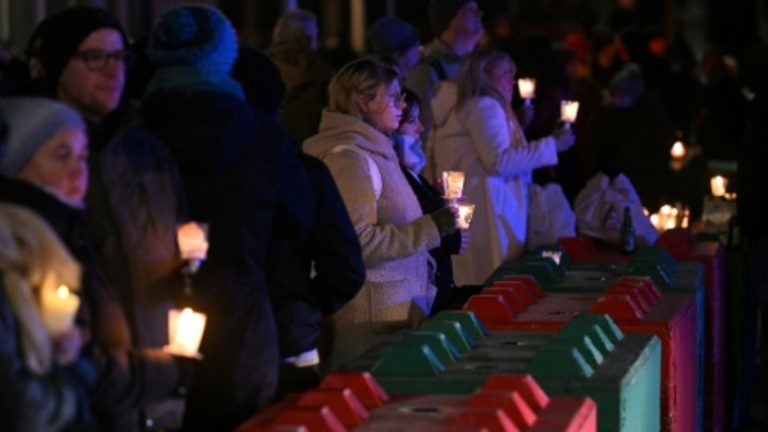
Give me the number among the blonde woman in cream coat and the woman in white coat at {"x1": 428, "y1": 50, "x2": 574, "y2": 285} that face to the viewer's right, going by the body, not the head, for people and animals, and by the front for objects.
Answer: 2

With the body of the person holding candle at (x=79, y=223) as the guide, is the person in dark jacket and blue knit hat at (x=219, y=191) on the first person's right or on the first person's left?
on the first person's left

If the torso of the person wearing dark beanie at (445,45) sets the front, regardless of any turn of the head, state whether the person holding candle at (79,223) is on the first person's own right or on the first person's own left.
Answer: on the first person's own right

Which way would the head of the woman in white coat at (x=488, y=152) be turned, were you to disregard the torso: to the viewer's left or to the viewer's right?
to the viewer's right

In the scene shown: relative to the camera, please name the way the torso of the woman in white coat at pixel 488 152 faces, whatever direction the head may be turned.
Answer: to the viewer's right

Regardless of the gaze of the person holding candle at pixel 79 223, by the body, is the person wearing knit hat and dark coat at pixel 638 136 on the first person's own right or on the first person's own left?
on the first person's own left

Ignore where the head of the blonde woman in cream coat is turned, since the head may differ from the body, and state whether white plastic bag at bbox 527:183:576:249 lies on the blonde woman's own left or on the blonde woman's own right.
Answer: on the blonde woman's own left

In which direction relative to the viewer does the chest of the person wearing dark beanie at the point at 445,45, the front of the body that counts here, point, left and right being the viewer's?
facing to the right of the viewer

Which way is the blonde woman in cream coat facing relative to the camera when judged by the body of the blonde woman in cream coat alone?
to the viewer's right

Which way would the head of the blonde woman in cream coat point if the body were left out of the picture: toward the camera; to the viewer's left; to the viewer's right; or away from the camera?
to the viewer's right

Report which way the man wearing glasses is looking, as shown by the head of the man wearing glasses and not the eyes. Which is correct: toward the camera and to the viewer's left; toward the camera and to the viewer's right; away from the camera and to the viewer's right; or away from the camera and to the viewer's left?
toward the camera and to the viewer's right

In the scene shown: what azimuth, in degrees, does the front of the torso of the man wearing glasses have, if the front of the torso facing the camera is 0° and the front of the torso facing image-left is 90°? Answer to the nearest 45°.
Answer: approximately 315°

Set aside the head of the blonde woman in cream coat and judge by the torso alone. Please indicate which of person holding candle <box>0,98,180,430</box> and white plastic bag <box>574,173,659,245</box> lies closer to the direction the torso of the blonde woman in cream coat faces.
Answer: the white plastic bag
